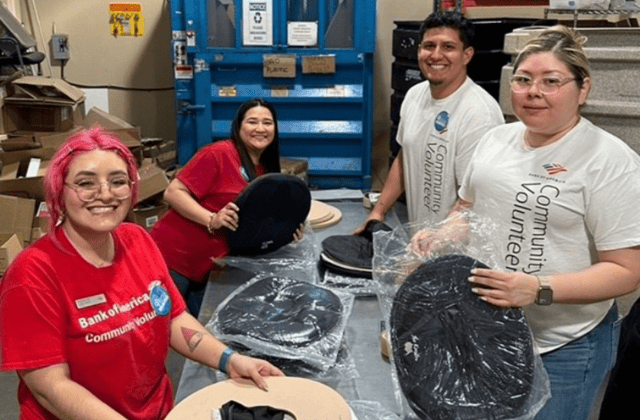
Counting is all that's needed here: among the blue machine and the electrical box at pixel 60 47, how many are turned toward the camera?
2

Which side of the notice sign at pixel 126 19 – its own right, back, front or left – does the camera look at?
front

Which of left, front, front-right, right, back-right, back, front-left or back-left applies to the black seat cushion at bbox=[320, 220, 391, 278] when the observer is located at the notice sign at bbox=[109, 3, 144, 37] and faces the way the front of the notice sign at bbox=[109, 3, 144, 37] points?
front

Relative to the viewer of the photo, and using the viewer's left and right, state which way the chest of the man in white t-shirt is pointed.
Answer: facing the viewer and to the left of the viewer

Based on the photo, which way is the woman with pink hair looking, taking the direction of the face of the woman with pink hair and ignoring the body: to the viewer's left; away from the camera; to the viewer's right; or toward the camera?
toward the camera

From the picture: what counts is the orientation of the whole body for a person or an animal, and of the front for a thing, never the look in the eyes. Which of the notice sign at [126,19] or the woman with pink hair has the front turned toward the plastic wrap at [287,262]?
the notice sign

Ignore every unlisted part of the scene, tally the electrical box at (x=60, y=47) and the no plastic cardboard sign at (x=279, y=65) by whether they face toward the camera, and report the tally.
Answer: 2

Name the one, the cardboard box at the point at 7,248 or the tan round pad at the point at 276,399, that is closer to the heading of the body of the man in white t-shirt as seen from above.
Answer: the tan round pad

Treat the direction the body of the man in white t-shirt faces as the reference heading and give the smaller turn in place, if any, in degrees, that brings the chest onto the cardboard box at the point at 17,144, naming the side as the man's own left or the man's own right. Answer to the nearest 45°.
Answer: approximately 90° to the man's own right

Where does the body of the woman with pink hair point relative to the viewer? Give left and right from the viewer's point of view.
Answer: facing the viewer and to the right of the viewer

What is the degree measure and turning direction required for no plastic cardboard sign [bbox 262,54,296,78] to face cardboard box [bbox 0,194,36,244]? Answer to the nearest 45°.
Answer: approximately 45° to its right

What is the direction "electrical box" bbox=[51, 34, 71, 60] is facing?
toward the camera

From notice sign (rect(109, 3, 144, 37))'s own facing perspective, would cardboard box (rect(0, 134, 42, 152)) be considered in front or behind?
in front

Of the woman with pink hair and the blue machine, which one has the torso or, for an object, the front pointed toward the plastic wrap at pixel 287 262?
the blue machine

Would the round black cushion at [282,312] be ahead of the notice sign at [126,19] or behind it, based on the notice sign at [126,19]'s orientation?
ahead

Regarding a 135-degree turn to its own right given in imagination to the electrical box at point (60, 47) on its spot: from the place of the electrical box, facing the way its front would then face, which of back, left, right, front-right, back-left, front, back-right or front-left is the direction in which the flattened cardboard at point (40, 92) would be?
back-left

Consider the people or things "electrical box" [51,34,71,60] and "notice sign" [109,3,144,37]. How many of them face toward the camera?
2
